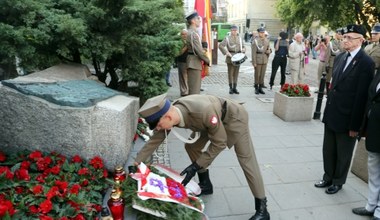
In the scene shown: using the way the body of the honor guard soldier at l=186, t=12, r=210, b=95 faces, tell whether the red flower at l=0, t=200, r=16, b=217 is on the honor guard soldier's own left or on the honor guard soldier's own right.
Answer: on the honor guard soldier's own right

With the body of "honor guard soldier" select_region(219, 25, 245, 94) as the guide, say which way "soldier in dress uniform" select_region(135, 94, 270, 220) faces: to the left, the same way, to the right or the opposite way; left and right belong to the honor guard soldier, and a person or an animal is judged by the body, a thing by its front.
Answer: to the right

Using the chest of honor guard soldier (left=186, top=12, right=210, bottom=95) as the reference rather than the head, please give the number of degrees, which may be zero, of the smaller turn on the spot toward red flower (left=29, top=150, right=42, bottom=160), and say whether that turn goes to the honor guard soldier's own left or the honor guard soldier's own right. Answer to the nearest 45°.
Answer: approximately 90° to the honor guard soldier's own right

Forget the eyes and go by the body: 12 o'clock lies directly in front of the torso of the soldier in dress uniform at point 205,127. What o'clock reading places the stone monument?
The stone monument is roughly at 12 o'clock from the soldier in dress uniform.

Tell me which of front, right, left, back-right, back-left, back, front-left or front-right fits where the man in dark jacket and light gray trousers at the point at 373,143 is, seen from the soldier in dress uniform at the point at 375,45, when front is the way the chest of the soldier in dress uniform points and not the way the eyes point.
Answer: front-left

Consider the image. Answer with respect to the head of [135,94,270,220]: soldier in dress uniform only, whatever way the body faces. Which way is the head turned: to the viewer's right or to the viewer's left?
to the viewer's left

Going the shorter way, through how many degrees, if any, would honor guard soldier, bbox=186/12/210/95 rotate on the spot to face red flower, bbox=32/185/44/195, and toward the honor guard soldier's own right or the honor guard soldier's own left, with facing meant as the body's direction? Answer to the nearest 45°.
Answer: approximately 90° to the honor guard soldier's own right

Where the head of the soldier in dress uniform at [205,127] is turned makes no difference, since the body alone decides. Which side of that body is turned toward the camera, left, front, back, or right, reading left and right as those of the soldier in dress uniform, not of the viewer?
left

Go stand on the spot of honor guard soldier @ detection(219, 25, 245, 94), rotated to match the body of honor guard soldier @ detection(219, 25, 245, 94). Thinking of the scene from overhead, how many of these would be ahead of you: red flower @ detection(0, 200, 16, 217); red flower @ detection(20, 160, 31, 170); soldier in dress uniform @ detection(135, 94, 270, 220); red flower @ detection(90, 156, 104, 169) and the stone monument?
5

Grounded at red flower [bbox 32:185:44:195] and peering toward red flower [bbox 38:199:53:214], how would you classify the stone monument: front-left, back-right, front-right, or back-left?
back-left

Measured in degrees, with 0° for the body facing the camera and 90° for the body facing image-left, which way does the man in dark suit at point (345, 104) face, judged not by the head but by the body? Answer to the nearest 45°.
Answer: approximately 45°

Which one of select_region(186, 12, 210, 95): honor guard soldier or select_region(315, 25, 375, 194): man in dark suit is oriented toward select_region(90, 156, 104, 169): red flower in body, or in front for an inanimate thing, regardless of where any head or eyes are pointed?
the man in dark suit

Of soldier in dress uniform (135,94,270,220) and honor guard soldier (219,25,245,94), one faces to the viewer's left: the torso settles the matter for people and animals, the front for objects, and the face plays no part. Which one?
the soldier in dress uniform

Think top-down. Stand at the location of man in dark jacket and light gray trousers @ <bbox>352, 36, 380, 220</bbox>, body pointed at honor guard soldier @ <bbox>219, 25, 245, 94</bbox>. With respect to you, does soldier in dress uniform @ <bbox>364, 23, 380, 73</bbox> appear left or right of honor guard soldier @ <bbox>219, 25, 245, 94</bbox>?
right

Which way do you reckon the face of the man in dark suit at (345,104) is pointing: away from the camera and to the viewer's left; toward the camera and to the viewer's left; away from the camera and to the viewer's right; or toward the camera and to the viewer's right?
toward the camera and to the viewer's left

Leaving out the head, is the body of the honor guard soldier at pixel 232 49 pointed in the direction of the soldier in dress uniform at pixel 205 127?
yes

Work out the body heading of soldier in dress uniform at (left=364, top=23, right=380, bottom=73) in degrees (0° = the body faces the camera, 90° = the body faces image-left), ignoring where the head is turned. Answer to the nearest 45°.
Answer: approximately 45°
